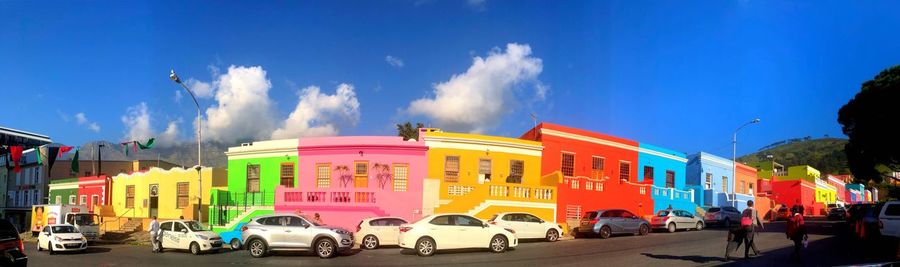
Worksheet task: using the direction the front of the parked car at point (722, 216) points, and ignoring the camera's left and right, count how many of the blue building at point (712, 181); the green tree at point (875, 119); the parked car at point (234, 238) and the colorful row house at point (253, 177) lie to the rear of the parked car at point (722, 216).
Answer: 2

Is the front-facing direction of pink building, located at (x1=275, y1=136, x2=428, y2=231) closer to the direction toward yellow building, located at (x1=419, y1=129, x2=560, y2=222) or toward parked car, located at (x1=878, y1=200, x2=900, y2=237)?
the parked car

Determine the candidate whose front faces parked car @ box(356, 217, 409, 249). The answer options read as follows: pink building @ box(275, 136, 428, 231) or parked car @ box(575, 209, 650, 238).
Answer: the pink building

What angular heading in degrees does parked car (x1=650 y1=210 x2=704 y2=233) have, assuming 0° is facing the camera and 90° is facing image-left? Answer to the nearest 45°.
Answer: approximately 225°

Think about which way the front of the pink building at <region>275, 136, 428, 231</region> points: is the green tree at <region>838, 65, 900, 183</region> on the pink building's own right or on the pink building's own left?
on the pink building's own left

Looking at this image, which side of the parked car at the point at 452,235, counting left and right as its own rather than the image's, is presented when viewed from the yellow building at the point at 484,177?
left

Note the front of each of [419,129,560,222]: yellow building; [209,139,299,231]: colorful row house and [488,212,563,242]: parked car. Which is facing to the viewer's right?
the parked car
